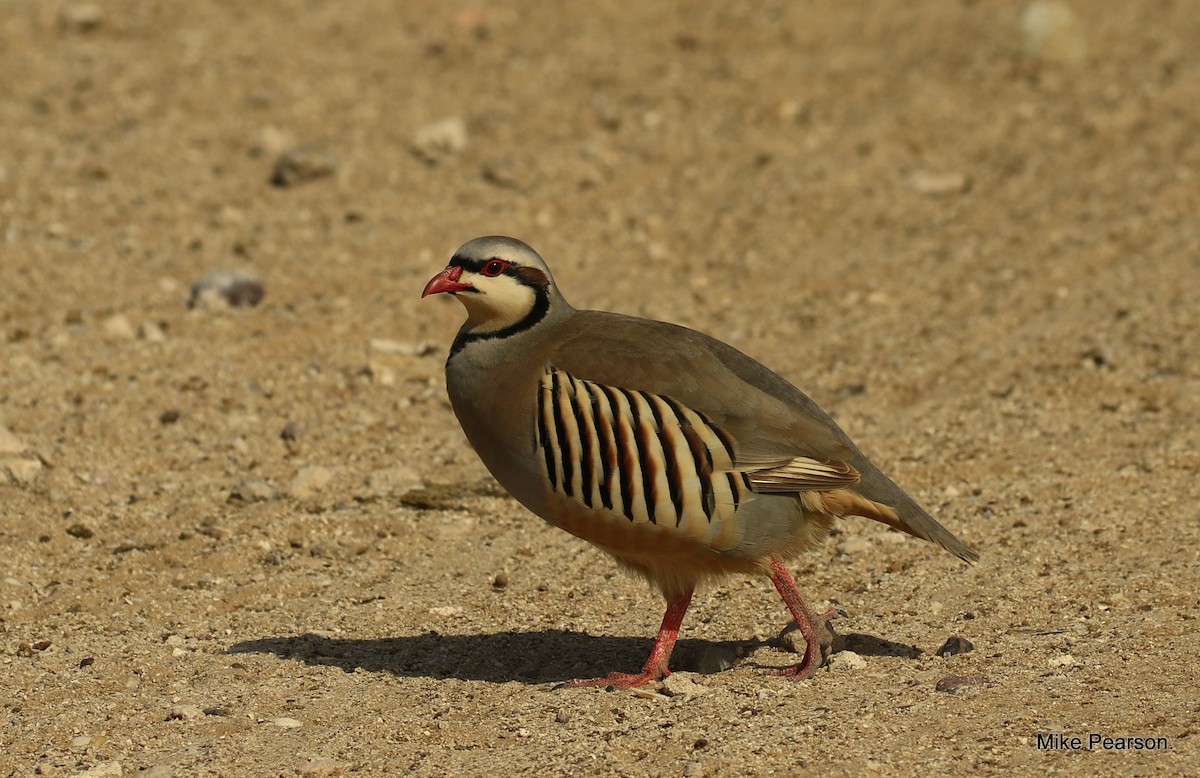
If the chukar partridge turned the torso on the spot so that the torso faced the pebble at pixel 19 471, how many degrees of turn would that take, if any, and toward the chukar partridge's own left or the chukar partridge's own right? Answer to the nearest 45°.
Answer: approximately 45° to the chukar partridge's own right

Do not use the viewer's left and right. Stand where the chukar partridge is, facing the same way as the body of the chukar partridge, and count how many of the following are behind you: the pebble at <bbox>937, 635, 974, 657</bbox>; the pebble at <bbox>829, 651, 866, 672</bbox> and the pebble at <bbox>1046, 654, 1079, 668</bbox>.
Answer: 3

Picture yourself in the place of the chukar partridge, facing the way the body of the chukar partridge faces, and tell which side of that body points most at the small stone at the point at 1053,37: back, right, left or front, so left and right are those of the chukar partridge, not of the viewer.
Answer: right

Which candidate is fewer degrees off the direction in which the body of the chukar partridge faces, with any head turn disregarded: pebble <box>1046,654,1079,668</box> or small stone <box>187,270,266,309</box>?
the small stone

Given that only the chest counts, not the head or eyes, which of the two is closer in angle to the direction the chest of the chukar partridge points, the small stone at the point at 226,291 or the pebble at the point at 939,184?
the small stone

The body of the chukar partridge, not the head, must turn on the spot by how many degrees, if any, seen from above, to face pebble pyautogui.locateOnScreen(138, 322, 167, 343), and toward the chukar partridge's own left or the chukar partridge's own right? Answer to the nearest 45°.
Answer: approximately 45° to the chukar partridge's own right

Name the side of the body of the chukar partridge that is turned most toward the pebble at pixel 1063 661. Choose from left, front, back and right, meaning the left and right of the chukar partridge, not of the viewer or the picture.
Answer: back

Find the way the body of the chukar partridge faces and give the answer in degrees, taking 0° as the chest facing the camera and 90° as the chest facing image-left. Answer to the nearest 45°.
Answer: approximately 90°
